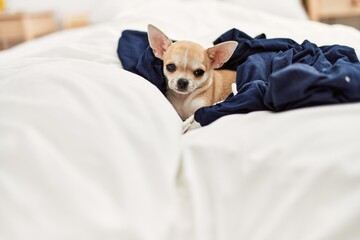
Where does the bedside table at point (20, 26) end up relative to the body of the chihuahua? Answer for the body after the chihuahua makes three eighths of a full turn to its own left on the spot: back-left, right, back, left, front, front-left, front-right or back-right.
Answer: back-left

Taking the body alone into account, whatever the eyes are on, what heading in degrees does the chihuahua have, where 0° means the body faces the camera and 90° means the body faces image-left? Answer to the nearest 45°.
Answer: approximately 45°

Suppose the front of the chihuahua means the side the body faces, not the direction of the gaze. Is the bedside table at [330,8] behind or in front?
behind

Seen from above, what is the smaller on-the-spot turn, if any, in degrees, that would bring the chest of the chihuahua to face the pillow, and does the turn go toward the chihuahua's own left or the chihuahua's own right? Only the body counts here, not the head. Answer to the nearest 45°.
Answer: approximately 135° to the chihuahua's own right

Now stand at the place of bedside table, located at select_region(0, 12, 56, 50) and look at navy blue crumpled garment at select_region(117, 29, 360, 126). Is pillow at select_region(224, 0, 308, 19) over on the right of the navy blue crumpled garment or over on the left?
left
